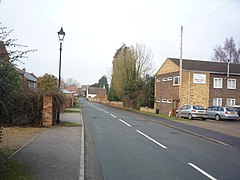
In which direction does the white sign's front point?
toward the camera

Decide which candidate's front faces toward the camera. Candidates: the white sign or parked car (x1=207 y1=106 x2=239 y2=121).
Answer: the white sign

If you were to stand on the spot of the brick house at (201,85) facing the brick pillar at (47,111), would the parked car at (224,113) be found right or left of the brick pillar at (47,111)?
left

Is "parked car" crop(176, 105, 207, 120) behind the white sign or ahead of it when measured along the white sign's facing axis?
ahead

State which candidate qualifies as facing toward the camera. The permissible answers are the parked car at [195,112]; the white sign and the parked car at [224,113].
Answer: the white sign

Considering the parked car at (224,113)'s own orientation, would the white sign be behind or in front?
in front

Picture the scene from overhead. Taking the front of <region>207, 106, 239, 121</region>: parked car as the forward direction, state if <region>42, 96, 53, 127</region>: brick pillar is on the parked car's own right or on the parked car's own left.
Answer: on the parked car's own left

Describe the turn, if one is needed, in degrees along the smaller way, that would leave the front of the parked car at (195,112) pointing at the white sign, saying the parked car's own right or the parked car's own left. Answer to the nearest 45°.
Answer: approximately 45° to the parked car's own right

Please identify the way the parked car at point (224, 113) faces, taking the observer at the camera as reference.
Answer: facing away from the viewer and to the left of the viewer

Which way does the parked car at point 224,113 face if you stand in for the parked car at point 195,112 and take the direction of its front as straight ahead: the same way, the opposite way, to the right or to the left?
the same way

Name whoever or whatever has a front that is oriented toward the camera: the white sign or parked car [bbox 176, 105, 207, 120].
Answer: the white sign

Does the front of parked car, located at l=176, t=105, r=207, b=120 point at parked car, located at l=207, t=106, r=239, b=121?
no

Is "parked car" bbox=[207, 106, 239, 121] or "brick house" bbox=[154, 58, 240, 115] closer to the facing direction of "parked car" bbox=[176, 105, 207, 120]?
the brick house

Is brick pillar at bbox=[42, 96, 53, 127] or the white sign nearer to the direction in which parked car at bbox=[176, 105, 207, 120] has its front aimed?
the white sign

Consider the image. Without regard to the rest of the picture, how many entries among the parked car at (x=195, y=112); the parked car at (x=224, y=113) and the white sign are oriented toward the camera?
1
